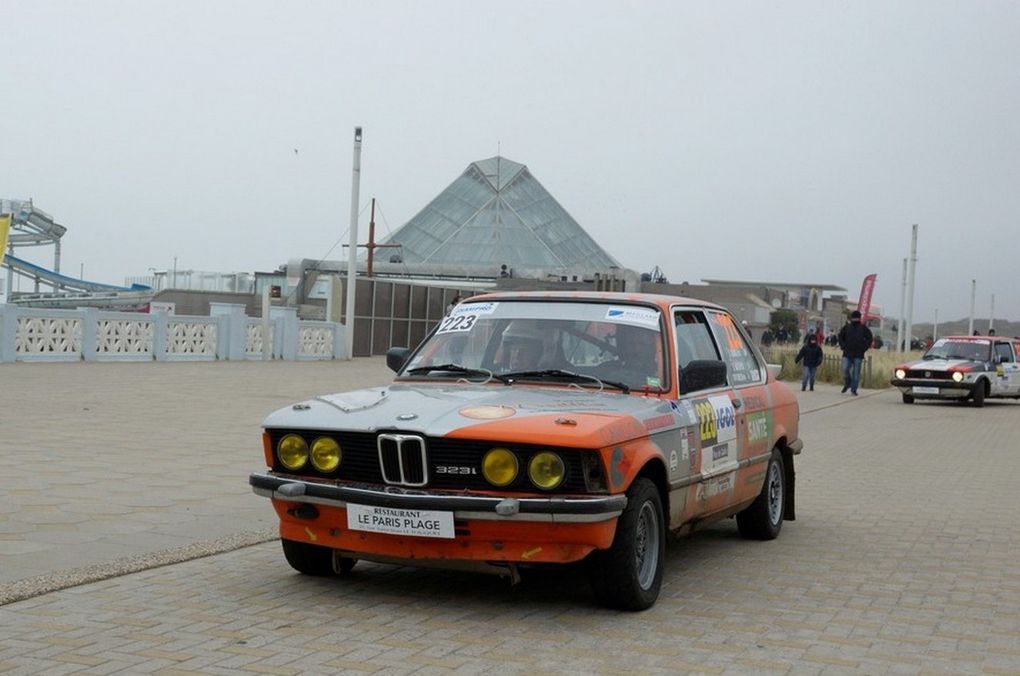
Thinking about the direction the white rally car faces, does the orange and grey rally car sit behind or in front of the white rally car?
in front

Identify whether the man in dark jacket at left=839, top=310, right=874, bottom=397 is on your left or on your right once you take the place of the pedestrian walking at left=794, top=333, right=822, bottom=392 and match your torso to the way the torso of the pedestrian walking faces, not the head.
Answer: on your left

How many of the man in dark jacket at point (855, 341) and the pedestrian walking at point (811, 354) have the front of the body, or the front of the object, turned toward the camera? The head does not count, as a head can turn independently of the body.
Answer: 2

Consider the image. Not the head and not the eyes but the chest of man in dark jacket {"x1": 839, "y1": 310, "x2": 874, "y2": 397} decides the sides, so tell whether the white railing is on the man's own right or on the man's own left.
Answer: on the man's own right

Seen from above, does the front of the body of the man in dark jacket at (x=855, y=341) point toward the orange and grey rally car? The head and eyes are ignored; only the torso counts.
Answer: yes

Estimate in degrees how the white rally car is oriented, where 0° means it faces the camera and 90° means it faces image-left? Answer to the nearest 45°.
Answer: approximately 45°
